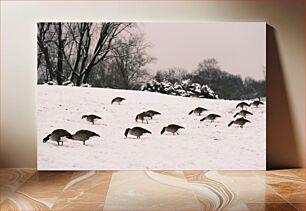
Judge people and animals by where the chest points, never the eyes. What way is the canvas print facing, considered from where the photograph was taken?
facing the viewer
